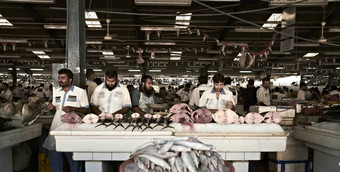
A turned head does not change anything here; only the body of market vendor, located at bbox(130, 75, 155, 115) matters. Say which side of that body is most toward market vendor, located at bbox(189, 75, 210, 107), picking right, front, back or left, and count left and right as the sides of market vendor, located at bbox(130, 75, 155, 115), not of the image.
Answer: left

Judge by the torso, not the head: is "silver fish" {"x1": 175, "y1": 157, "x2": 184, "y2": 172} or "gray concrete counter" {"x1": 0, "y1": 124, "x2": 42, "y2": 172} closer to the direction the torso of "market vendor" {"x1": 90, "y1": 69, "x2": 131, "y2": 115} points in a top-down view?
the silver fish

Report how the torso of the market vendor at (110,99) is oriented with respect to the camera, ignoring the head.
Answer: toward the camera

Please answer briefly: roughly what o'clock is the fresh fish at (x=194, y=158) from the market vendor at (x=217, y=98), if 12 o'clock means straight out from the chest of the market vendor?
The fresh fish is roughly at 12 o'clock from the market vendor.

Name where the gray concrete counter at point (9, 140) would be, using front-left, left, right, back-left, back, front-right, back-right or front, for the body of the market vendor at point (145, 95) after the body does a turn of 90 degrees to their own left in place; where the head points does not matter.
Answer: back

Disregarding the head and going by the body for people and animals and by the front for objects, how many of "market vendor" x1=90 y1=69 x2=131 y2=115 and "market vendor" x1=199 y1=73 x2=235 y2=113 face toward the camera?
2

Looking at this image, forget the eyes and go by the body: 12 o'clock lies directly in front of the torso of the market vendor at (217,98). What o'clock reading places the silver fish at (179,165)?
The silver fish is roughly at 12 o'clock from the market vendor.

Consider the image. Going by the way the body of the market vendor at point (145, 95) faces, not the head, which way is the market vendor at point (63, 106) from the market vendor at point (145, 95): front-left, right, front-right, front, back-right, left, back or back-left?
right

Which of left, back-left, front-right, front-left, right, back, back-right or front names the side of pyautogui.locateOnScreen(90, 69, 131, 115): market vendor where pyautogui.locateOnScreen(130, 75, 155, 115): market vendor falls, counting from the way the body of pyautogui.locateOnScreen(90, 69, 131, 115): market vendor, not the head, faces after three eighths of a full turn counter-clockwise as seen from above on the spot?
front

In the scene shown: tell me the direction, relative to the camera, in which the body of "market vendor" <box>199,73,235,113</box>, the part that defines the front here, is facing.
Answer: toward the camera

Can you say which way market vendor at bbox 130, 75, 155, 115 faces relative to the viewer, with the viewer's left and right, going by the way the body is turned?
facing the viewer and to the right of the viewer
